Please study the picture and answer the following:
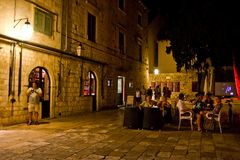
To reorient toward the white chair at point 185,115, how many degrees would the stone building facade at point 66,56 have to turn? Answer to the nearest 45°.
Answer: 0° — it already faces it

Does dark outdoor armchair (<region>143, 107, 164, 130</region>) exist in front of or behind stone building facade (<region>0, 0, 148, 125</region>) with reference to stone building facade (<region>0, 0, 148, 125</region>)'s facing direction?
in front

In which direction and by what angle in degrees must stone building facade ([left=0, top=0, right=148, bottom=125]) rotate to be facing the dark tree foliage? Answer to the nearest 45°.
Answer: approximately 45° to its left

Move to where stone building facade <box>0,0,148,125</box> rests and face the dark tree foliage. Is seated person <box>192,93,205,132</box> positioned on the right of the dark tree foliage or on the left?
right

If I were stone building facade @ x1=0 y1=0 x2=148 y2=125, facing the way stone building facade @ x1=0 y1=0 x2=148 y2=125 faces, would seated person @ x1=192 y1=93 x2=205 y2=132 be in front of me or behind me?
in front

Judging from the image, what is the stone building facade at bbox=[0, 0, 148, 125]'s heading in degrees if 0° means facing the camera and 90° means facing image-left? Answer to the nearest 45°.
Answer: approximately 315°

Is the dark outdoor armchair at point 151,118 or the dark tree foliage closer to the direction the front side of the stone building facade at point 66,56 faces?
the dark outdoor armchair

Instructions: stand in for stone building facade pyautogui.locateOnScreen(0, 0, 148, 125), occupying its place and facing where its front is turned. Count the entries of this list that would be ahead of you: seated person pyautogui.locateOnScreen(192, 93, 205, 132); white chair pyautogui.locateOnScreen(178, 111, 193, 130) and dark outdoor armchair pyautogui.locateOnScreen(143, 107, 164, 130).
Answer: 3

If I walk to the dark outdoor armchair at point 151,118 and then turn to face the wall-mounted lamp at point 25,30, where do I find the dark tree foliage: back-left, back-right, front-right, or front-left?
back-right
